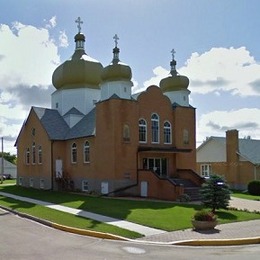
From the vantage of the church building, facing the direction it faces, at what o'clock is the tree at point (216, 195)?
The tree is roughly at 1 o'clock from the church building.

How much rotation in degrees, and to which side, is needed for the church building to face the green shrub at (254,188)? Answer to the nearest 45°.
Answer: approximately 45° to its left

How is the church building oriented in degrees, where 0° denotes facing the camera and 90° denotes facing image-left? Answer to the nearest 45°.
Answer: approximately 315°
